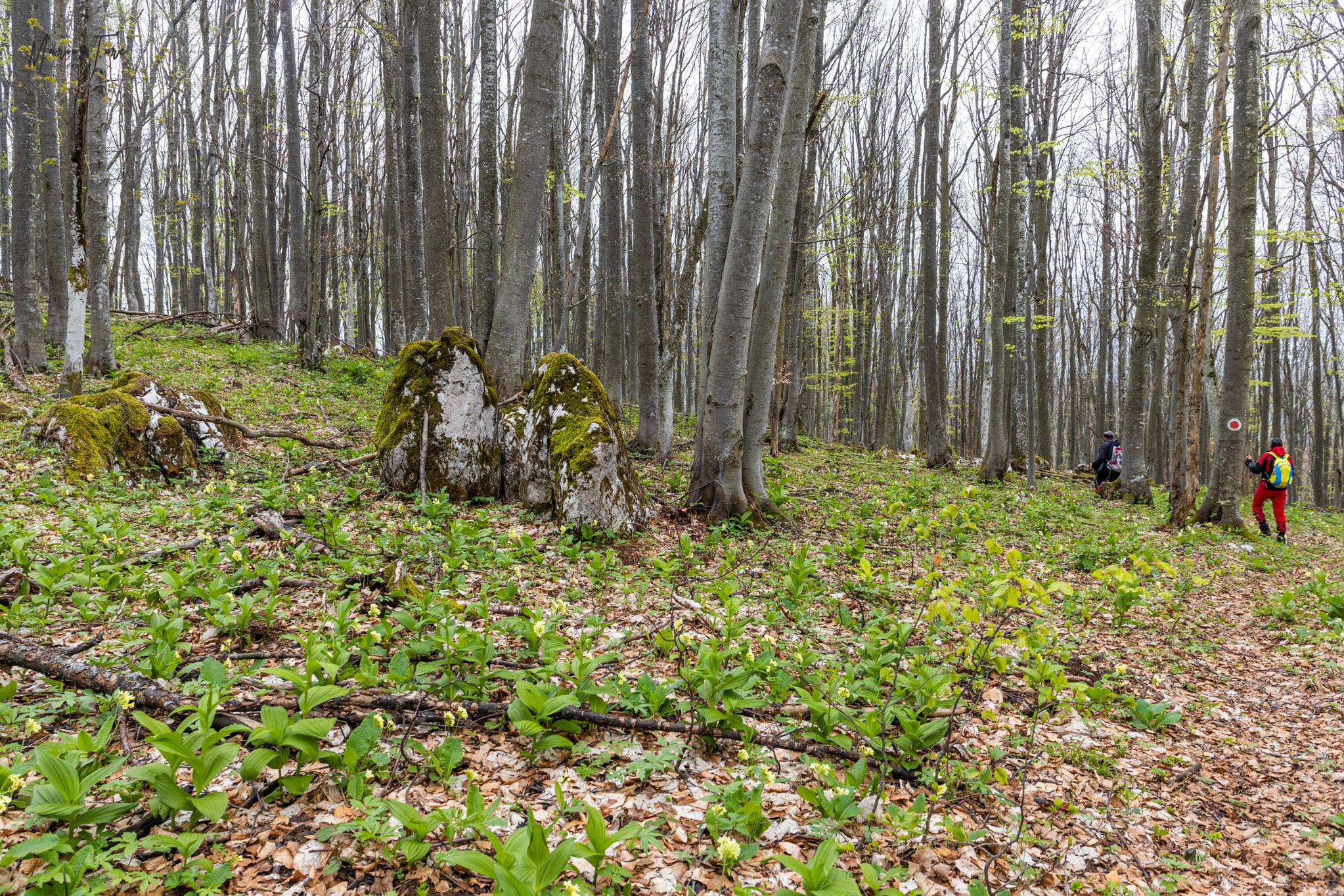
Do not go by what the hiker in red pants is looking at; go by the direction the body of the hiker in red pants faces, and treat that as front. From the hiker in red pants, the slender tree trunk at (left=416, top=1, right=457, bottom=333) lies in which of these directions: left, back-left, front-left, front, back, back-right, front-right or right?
left

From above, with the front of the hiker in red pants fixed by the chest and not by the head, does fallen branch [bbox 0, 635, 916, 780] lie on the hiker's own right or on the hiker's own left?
on the hiker's own left

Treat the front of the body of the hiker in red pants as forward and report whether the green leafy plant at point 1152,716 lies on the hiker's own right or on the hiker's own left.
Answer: on the hiker's own left

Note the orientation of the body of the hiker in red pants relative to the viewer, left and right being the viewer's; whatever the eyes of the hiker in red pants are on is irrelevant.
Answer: facing away from the viewer and to the left of the viewer

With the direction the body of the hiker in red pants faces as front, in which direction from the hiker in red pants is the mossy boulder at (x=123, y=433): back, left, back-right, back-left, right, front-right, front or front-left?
left

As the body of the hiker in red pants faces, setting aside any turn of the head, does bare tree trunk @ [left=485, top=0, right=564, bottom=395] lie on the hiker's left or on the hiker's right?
on the hiker's left

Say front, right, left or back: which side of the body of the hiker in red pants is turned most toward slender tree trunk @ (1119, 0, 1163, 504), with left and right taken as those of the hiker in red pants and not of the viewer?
front

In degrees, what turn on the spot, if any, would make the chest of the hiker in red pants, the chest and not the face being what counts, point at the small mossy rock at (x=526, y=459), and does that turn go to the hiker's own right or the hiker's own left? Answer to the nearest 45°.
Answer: approximately 90° to the hiker's own left

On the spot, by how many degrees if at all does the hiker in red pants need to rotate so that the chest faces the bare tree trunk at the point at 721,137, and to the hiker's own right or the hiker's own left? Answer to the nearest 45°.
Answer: approximately 90° to the hiker's own left
